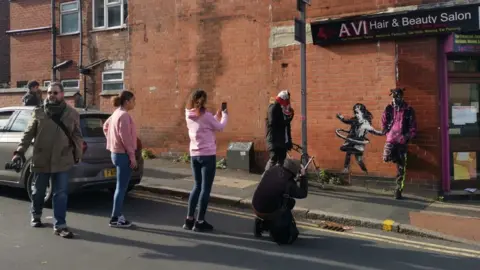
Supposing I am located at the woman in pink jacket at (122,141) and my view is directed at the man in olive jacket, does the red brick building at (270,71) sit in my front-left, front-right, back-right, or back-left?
back-right

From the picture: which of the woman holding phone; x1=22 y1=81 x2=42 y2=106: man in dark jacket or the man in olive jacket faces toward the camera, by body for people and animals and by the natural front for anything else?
the man in olive jacket

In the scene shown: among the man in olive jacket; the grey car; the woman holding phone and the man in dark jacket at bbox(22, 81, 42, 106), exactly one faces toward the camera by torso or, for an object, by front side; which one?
the man in olive jacket

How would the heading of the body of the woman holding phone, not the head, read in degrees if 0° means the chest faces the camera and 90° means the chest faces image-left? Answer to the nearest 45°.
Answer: approximately 225°

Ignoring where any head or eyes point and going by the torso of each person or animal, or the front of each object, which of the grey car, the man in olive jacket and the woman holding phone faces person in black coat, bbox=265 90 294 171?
the woman holding phone

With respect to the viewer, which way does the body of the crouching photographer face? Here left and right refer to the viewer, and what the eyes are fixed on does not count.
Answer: facing away from the viewer and to the right of the viewer

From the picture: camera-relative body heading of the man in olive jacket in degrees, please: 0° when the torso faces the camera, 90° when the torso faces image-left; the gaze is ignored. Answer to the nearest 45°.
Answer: approximately 0°

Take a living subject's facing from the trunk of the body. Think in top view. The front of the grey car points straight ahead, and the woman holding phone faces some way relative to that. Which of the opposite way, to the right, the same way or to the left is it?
to the right

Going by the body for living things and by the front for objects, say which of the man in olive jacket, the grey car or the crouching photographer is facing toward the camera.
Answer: the man in olive jacket

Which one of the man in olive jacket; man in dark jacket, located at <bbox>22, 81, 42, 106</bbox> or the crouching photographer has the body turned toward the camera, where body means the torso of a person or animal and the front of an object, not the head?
the man in olive jacket

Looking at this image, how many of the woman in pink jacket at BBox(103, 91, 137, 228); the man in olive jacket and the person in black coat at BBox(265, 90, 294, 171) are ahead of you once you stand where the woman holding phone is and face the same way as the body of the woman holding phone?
1

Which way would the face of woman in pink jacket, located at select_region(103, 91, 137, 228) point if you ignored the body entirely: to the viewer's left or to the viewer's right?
to the viewer's right

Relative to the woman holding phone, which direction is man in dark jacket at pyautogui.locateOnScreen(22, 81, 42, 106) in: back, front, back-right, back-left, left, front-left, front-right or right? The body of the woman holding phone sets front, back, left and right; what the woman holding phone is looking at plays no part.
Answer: left

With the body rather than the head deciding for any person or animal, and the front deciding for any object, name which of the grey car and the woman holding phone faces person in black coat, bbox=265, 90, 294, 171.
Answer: the woman holding phone

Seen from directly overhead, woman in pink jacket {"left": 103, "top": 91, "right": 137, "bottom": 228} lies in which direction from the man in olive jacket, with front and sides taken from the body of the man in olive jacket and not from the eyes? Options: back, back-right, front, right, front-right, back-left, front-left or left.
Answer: left
